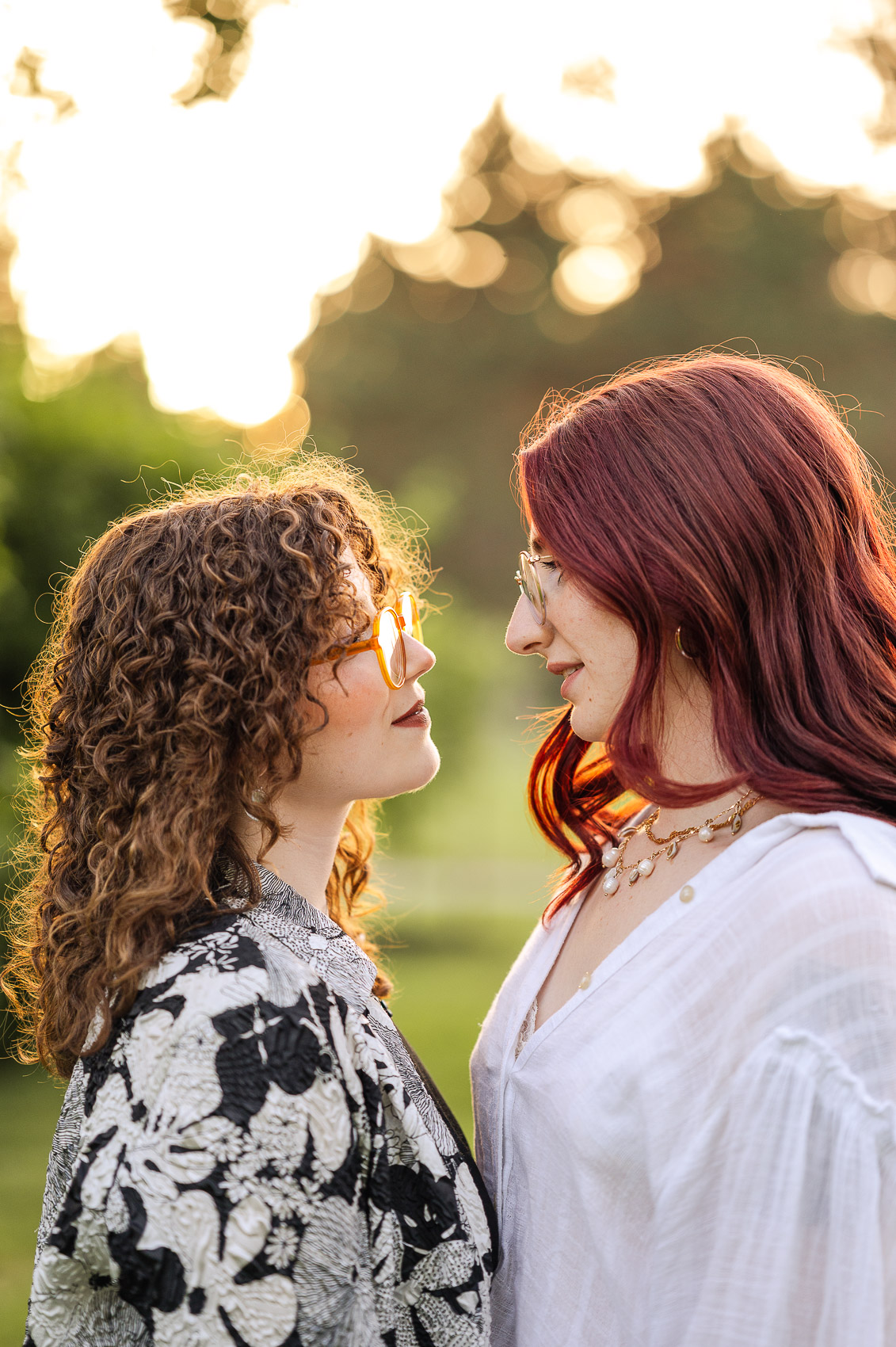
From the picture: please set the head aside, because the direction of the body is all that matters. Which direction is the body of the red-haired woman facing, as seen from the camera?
to the viewer's left

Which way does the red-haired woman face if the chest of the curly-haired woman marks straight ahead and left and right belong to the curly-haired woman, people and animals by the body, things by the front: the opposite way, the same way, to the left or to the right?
the opposite way

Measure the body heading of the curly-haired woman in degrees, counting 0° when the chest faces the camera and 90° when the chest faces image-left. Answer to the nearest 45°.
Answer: approximately 270°

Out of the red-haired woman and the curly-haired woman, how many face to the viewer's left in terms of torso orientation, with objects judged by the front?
1

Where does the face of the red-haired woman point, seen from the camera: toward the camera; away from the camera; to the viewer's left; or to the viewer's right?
to the viewer's left

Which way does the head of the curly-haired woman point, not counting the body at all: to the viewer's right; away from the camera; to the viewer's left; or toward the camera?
to the viewer's right
